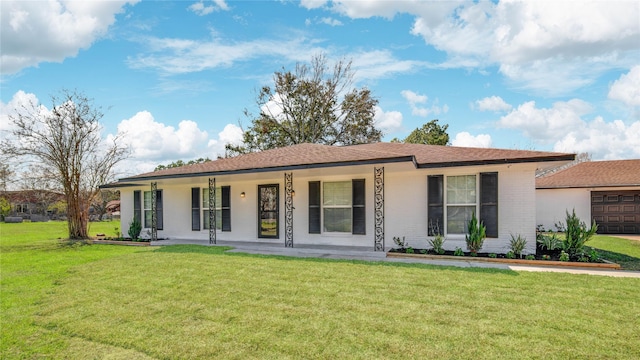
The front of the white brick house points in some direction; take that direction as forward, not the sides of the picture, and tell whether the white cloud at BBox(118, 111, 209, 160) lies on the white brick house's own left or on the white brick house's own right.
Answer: on the white brick house's own right

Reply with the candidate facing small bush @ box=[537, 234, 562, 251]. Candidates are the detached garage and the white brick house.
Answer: the detached garage

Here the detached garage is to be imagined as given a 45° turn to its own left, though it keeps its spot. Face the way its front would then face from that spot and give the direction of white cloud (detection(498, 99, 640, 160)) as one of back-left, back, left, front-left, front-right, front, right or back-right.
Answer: back-left

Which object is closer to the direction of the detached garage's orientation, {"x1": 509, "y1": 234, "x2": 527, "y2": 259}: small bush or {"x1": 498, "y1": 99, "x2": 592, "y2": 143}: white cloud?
the small bush

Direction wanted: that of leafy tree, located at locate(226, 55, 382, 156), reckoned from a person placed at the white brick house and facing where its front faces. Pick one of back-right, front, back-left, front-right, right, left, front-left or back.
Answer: back-right

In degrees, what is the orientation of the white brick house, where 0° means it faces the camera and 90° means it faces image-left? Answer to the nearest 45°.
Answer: approximately 45°

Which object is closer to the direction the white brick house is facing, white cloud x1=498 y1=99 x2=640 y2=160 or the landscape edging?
the landscape edging
